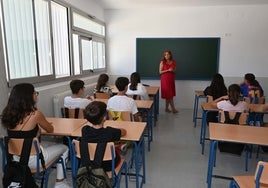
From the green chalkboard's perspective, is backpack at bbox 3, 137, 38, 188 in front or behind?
in front

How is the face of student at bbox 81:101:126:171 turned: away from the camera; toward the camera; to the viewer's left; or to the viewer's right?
away from the camera

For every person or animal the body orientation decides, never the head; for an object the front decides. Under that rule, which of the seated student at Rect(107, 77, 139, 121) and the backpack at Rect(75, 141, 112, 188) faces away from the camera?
the seated student

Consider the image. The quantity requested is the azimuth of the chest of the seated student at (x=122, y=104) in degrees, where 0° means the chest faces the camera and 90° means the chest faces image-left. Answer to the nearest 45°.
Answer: approximately 180°

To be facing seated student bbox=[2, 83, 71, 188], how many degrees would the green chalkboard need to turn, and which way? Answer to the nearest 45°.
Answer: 0° — it already faces them

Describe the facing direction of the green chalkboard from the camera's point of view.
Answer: facing the viewer

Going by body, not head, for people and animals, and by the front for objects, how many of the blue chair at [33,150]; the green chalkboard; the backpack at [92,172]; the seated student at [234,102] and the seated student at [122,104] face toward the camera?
2

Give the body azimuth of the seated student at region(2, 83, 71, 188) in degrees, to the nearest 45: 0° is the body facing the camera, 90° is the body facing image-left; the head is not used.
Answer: approximately 225°

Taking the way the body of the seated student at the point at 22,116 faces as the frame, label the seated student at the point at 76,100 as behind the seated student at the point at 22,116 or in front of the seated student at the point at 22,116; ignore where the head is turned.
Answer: in front

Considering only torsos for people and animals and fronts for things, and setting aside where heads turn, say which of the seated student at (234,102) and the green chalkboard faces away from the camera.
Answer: the seated student

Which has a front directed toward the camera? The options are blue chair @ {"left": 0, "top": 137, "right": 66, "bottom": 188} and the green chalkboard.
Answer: the green chalkboard

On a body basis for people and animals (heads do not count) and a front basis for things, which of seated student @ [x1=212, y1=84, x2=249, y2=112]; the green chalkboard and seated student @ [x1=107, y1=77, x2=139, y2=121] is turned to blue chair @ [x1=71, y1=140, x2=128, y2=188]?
the green chalkboard

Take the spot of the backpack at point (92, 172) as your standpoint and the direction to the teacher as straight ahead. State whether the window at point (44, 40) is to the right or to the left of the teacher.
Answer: left

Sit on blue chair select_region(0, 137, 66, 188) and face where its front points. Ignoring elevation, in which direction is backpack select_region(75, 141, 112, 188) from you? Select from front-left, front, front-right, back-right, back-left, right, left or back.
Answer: right

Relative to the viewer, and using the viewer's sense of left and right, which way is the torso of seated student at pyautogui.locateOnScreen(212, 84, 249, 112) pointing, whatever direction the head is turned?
facing away from the viewer

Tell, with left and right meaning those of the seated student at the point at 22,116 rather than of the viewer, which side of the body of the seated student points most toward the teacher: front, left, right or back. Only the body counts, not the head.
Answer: front

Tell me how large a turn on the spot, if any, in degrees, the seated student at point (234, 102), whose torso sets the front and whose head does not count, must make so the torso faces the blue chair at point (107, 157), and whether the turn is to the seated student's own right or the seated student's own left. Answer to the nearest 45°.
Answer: approximately 135° to the seated student's own left
